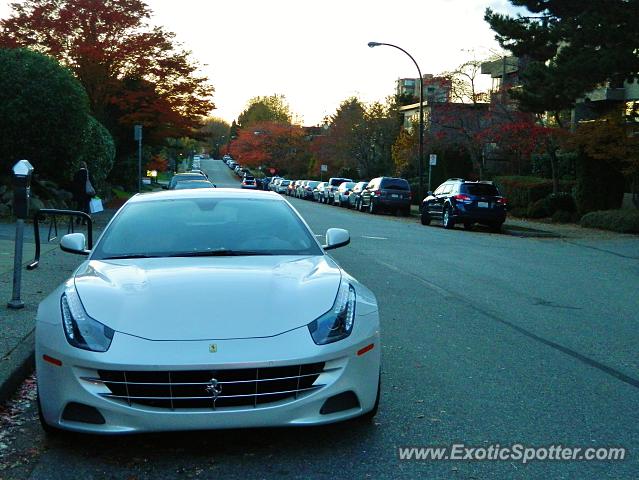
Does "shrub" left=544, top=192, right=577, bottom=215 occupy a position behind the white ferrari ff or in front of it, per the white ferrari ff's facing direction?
behind

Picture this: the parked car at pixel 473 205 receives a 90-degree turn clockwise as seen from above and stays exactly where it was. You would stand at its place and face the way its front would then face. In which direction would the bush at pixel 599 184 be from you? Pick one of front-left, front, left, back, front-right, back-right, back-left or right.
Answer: front

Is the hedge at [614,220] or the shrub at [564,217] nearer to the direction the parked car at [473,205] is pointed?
the shrub

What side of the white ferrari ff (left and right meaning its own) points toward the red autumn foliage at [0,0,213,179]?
back

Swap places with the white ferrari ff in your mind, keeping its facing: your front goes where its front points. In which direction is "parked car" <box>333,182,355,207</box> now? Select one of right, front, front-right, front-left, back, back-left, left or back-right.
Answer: back

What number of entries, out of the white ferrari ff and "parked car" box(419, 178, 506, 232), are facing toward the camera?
1

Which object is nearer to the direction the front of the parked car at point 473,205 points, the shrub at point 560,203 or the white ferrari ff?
the shrub

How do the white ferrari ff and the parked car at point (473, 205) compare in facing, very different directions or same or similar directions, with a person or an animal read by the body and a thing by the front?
very different directions

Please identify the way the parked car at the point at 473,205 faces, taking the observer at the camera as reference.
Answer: facing away from the viewer and to the left of the viewer

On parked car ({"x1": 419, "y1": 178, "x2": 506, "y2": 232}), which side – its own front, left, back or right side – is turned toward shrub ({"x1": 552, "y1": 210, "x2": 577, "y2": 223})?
right

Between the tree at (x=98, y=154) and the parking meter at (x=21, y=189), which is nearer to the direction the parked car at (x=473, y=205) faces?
the tree

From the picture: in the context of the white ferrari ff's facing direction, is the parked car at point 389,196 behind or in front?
behind
